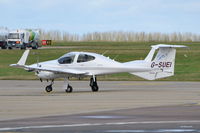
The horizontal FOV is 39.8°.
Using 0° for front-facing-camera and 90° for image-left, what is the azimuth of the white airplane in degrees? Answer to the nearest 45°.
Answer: approximately 135°
